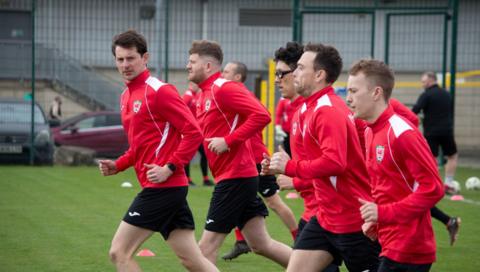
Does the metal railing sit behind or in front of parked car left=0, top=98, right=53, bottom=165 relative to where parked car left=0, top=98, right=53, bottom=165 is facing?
behind

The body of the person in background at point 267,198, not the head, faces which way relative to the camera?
to the viewer's left

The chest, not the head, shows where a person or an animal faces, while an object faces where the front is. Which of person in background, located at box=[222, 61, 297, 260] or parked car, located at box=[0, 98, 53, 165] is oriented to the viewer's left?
the person in background

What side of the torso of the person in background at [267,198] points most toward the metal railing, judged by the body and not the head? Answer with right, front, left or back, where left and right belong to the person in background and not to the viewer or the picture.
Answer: right

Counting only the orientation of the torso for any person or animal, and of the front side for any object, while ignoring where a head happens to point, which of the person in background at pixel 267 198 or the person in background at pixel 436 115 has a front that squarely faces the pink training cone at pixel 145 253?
the person in background at pixel 267 198

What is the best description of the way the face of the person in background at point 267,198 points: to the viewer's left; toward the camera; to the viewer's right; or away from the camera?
to the viewer's left

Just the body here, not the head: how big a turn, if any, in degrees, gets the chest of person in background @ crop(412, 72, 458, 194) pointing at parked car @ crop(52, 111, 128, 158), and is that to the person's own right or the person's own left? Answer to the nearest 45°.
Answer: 0° — they already face it
